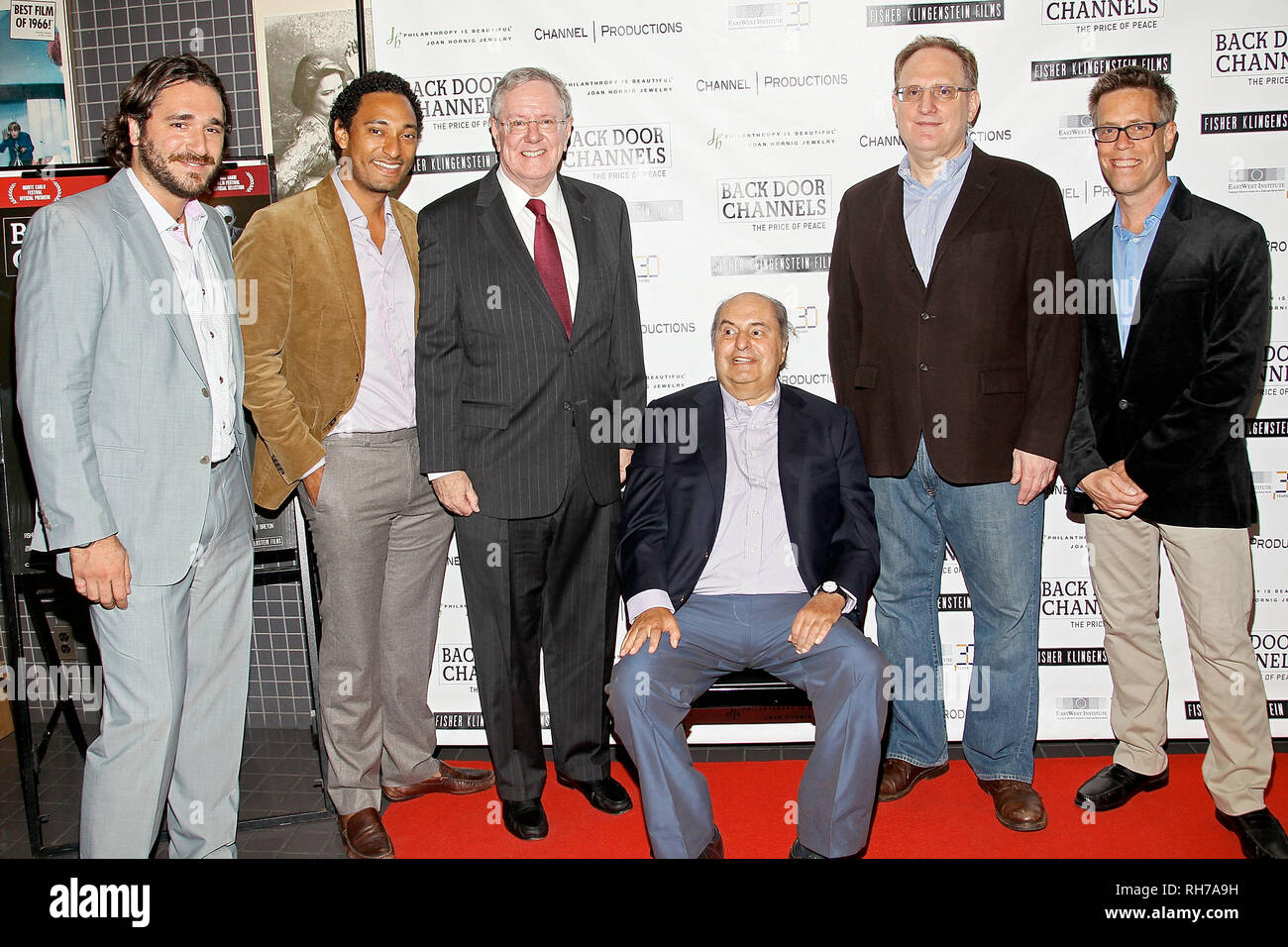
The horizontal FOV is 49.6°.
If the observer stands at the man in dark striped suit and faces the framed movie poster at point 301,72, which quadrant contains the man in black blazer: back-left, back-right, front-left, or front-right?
back-right

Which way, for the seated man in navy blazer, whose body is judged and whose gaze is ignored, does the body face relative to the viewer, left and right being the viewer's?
facing the viewer

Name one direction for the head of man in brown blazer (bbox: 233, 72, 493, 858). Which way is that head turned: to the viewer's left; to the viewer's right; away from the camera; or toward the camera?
toward the camera

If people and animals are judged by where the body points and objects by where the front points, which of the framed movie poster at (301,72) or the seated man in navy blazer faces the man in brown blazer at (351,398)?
the framed movie poster

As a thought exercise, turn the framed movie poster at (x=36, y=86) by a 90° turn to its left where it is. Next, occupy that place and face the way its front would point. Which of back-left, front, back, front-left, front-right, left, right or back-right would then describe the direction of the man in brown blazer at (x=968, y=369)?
front-right

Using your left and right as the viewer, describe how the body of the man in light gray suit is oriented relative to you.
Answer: facing the viewer and to the right of the viewer

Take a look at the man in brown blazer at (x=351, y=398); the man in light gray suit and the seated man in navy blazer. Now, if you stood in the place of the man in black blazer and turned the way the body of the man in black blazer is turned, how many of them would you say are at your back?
0

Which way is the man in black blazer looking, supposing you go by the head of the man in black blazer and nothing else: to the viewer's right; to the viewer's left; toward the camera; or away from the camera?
toward the camera

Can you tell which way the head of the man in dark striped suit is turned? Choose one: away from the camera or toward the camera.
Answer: toward the camera

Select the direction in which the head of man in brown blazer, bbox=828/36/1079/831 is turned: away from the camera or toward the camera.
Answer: toward the camera

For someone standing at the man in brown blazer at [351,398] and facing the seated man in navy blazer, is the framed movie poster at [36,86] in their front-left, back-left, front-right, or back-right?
back-left

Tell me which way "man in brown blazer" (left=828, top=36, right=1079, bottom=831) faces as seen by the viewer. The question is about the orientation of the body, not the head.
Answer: toward the camera

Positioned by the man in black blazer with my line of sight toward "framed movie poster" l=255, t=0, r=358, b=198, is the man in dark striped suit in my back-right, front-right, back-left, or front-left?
front-left

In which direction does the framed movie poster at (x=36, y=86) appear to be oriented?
toward the camera

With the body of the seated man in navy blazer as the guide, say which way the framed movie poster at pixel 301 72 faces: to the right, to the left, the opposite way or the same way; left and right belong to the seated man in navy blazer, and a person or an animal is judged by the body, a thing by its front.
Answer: the same way
